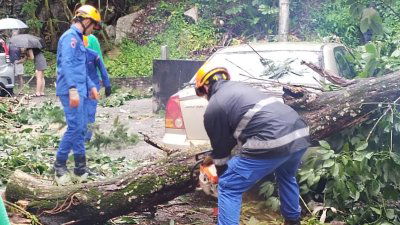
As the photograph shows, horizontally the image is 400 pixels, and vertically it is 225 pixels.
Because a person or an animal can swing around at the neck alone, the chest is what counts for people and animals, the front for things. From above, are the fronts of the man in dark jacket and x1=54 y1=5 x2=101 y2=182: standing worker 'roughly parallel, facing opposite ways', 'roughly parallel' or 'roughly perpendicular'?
roughly parallel, facing opposite ways

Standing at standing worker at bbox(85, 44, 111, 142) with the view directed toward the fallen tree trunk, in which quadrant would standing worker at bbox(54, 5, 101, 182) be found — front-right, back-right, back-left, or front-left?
front-right

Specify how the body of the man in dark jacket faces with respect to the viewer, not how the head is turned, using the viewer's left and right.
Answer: facing to the left of the viewer

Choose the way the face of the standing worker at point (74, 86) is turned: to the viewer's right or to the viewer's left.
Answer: to the viewer's right
